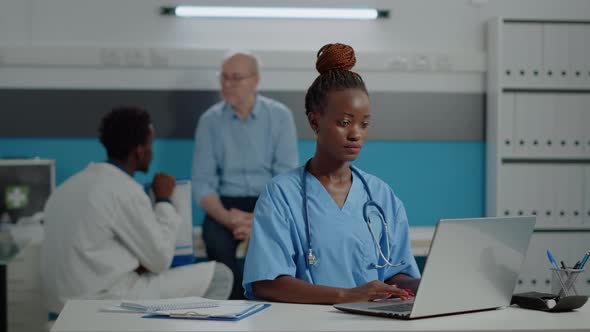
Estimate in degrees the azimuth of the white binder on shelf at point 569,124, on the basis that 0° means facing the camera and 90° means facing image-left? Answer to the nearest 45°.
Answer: approximately 0°

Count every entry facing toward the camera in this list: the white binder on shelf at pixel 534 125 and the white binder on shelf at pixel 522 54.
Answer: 2

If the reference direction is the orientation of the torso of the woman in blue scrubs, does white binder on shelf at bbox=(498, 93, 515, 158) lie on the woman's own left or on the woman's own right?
on the woman's own left

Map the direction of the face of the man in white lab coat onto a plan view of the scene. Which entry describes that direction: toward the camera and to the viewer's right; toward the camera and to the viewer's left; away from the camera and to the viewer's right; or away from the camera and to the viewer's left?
away from the camera and to the viewer's right

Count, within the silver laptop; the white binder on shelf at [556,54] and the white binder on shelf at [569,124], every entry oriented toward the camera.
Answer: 2

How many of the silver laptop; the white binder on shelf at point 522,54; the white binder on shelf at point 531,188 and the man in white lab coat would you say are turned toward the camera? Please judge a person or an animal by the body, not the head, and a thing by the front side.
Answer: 2
